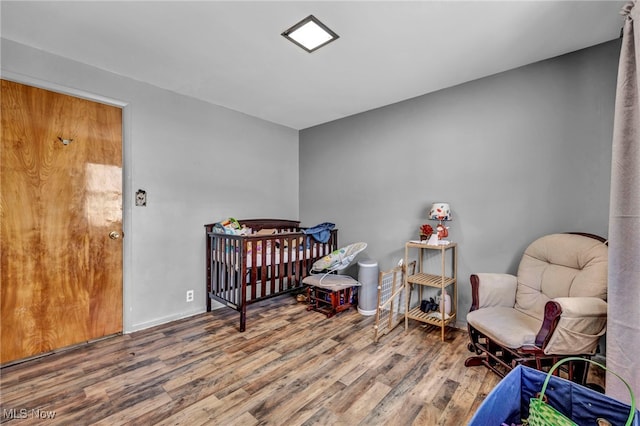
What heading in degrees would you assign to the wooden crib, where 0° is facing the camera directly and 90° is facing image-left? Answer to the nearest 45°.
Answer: approximately 315°

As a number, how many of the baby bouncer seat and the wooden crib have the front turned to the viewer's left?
1

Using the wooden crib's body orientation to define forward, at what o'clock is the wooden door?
The wooden door is roughly at 4 o'clock from the wooden crib.

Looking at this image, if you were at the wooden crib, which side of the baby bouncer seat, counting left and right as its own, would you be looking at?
front

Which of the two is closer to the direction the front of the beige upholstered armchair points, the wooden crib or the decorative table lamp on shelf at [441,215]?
the wooden crib

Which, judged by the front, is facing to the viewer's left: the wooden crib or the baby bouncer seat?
the baby bouncer seat

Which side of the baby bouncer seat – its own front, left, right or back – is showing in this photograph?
left

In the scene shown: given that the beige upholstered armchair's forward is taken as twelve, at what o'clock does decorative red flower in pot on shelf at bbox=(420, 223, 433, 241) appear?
The decorative red flower in pot on shelf is roughly at 2 o'clock from the beige upholstered armchair.

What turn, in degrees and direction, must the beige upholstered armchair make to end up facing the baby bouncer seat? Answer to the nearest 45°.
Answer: approximately 45° to its right

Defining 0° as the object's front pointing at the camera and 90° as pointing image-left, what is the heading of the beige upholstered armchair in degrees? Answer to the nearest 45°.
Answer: approximately 45°

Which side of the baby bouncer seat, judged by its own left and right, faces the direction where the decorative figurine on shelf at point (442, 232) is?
back

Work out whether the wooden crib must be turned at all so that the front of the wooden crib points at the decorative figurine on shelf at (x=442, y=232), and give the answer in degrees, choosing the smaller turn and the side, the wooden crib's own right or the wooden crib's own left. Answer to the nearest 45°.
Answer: approximately 45° to the wooden crib's own left

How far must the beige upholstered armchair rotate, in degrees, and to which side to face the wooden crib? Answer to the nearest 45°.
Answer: approximately 45° to its right
